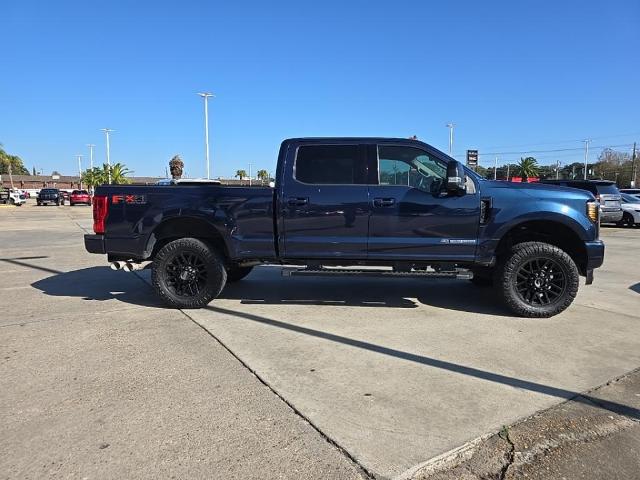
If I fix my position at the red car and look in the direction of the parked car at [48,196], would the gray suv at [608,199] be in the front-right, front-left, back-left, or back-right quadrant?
back-left

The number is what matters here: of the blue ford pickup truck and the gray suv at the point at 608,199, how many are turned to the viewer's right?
1

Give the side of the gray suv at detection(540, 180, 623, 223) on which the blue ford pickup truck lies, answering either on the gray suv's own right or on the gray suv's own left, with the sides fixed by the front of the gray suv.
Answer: on the gray suv's own left

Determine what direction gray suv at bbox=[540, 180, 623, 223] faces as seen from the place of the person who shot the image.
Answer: facing away from the viewer and to the left of the viewer

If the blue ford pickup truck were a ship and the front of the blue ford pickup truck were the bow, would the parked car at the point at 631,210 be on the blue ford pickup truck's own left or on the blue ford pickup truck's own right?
on the blue ford pickup truck's own left

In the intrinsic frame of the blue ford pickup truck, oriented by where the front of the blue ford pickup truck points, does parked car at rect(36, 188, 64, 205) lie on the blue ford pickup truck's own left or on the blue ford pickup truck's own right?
on the blue ford pickup truck's own left

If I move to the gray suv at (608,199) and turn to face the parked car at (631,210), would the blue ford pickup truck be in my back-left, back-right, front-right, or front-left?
back-right

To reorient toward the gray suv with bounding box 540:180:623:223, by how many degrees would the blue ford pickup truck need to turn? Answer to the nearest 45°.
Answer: approximately 45° to its left

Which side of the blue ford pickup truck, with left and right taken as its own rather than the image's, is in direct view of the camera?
right

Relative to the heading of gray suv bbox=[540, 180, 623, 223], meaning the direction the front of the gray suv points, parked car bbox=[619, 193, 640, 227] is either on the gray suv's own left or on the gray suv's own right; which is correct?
on the gray suv's own right

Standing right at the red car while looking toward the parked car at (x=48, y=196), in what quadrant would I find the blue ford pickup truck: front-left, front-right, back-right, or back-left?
back-left
